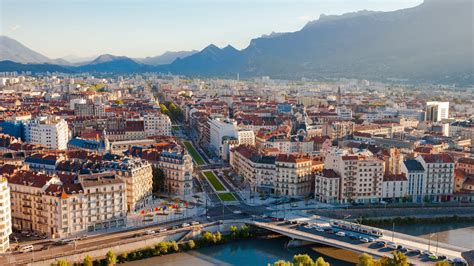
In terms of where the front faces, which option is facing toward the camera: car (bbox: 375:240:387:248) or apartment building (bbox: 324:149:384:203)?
the apartment building

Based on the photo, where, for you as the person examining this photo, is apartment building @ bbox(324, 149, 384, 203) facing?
facing the viewer

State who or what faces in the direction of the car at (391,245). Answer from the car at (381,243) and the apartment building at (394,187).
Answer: the apartment building

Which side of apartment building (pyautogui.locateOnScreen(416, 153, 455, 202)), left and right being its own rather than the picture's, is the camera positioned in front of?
front

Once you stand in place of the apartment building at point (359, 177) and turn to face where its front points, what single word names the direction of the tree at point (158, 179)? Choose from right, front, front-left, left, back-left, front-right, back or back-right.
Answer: right

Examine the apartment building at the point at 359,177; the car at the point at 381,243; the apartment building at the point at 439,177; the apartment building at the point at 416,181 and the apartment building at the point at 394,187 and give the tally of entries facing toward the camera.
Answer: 4

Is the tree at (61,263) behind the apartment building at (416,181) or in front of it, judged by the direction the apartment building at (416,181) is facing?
in front

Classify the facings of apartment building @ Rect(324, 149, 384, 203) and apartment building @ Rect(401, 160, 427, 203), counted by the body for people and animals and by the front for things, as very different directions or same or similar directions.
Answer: same or similar directions

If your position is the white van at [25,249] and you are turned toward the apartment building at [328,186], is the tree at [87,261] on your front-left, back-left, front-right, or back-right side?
front-right

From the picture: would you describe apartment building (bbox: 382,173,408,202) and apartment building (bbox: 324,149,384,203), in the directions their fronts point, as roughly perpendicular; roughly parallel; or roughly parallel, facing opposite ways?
roughly parallel

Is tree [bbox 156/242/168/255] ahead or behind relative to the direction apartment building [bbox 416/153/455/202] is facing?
ahead

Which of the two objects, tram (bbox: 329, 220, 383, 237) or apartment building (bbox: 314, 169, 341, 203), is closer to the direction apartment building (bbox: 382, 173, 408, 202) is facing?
the tram

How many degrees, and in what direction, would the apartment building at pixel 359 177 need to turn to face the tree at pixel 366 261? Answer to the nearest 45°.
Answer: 0° — it already faces it

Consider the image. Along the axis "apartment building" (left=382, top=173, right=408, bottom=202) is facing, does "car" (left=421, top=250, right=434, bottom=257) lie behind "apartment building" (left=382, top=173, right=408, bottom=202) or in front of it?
in front

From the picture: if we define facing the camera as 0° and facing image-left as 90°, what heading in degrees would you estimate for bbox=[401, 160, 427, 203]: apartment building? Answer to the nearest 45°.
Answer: approximately 0°

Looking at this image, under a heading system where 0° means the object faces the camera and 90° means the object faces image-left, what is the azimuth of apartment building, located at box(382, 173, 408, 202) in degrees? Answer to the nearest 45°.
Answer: approximately 0°

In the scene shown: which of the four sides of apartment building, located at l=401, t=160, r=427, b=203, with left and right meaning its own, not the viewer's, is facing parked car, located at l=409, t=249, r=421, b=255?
front

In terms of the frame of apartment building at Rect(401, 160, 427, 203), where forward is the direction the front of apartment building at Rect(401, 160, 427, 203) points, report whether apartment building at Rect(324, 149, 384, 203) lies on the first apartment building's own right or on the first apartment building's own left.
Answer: on the first apartment building's own right
